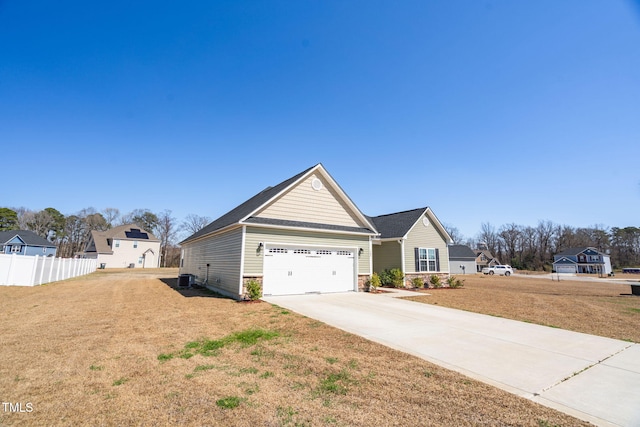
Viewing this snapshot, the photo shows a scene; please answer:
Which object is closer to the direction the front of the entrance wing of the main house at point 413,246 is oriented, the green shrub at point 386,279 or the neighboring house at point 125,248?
the green shrub

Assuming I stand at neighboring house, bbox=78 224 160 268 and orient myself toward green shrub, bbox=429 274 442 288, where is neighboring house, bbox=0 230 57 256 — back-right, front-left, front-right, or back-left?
back-right

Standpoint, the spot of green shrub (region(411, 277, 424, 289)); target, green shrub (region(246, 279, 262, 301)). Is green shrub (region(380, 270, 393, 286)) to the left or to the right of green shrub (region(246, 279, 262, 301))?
right

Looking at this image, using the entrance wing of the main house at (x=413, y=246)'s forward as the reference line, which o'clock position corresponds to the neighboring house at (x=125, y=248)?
the neighboring house at (x=125, y=248) is roughly at 5 o'clock from the entrance wing of the main house at (x=413, y=246).

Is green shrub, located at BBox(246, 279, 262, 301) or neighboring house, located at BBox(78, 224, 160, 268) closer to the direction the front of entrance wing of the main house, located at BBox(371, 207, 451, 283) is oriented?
the green shrub

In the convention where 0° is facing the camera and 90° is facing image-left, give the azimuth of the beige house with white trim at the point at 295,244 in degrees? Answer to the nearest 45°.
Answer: approximately 315°

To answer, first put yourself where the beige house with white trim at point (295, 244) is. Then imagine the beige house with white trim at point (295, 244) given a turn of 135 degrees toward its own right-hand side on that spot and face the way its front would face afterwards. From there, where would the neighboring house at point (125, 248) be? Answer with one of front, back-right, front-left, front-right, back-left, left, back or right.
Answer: front-right

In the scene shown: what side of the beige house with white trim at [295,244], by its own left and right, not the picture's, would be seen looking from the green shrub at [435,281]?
front
